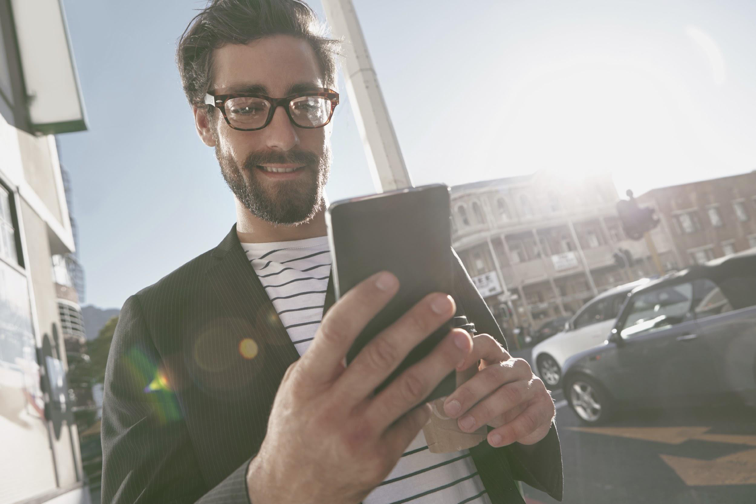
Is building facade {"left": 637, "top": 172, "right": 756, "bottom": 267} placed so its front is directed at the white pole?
yes

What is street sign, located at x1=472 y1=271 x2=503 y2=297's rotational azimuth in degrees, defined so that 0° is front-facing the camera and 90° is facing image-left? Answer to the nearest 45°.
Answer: approximately 0°

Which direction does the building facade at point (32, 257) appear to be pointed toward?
to the viewer's right

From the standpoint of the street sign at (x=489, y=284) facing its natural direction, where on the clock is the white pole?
The white pole is roughly at 12 o'clock from the street sign.
